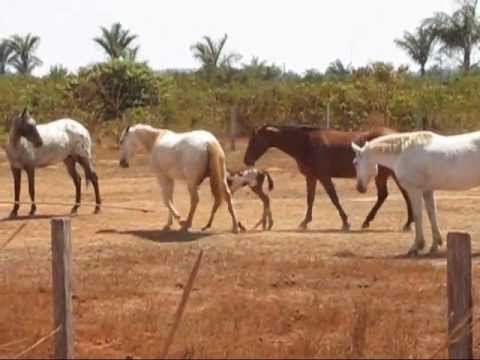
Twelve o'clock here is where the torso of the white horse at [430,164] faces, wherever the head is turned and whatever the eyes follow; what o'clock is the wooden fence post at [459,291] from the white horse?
The wooden fence post is roughly at 9 o'clock from the white horse.

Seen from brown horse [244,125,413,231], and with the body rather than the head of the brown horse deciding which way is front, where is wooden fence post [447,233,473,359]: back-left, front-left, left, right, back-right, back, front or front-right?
left

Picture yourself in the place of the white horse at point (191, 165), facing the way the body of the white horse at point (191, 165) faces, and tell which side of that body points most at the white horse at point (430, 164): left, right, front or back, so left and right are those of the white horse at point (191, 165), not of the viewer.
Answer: back

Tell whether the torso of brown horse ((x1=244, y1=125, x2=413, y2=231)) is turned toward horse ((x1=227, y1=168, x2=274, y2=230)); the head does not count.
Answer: yes

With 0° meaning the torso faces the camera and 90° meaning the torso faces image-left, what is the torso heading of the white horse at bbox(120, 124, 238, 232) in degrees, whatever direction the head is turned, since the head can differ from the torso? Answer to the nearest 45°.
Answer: approximately 135°

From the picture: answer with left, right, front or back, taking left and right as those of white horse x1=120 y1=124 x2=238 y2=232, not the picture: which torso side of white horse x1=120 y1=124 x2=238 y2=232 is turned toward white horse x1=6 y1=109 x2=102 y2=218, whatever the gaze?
front

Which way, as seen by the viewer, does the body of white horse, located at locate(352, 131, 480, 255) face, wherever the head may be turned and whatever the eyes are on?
to the viewer's left

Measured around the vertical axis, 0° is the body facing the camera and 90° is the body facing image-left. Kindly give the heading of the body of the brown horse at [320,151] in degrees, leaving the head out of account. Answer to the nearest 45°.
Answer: approximately 90°

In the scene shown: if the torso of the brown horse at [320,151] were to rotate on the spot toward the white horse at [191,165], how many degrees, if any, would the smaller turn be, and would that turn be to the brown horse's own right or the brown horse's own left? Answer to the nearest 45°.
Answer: approximately 45° to the brown horse's own left

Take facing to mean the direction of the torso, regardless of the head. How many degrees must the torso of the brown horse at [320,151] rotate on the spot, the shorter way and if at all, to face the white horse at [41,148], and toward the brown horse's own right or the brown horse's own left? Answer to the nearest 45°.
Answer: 0° — it already faces it
